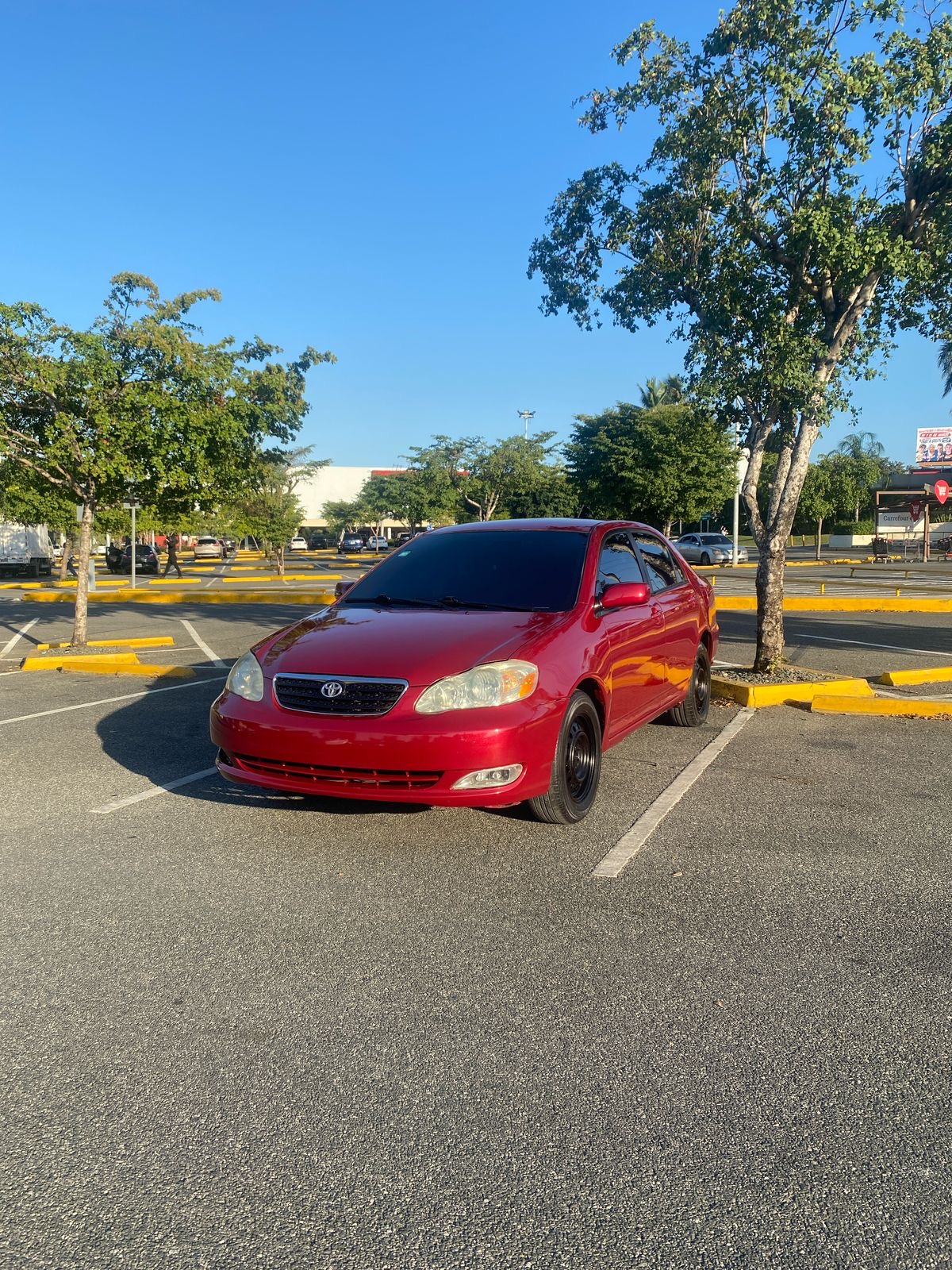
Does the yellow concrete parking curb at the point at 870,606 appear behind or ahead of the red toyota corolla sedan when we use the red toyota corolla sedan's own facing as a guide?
behind

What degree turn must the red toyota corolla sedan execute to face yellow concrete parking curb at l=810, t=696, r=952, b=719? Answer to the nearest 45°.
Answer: approximately 180°

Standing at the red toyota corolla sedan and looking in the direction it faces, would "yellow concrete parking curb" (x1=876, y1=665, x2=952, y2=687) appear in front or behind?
behind

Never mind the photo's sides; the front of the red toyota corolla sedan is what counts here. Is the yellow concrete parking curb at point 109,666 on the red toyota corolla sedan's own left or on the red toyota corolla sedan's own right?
on the red toyota corolla sedan's own right

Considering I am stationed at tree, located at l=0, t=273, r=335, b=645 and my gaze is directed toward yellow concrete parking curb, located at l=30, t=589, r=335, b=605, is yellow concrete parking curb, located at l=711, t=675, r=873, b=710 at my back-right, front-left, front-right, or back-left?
back-right

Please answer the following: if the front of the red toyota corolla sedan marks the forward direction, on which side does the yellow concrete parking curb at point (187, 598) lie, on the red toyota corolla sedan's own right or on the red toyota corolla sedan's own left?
on the red toyota corolla sedan's own right

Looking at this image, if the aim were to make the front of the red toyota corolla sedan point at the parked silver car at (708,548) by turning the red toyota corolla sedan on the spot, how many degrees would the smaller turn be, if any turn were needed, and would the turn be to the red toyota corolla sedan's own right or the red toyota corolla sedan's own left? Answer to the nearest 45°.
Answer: approximately 135° to the red toyota corolla sedan's own right

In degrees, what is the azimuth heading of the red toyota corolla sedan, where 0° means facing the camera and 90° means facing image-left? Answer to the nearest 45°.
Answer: approximately 45°
